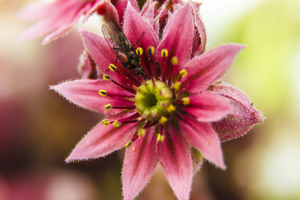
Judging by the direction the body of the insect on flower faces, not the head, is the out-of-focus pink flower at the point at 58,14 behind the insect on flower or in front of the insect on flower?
behind

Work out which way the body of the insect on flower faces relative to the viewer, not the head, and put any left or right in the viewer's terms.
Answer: facing the viewer and to the right of the viewer
